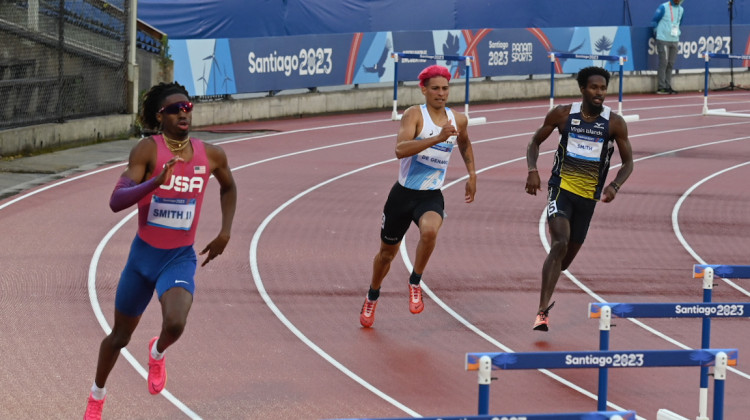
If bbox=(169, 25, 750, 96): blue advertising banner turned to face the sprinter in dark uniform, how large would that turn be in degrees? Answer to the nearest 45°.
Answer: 0° — it already faces them

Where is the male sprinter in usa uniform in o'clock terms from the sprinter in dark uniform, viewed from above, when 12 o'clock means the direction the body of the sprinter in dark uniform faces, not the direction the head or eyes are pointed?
The male sprinter in usa uniform is roughly at 1 o'clock from the sprinter in dark uniform.

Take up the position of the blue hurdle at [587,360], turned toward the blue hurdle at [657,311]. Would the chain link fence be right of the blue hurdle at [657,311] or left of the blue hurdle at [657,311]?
left

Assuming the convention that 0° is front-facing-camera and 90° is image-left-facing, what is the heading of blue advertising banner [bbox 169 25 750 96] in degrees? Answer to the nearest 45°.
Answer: approximately 0°

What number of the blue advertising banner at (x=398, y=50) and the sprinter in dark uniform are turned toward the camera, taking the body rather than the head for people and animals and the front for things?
2

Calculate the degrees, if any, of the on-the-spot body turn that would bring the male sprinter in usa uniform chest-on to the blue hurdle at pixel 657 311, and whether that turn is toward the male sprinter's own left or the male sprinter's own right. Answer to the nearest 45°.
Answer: approximately 45° to the male sprinter's own left

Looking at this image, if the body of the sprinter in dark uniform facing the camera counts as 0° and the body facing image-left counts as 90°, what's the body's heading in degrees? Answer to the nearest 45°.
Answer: approximately 0°

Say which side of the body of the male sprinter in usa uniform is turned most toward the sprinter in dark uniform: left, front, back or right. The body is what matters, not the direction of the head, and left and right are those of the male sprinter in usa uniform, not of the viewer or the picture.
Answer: left

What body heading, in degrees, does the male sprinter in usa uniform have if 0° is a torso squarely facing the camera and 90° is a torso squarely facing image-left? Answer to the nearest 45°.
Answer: approximately 315°

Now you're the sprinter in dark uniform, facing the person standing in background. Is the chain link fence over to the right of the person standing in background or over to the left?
left
